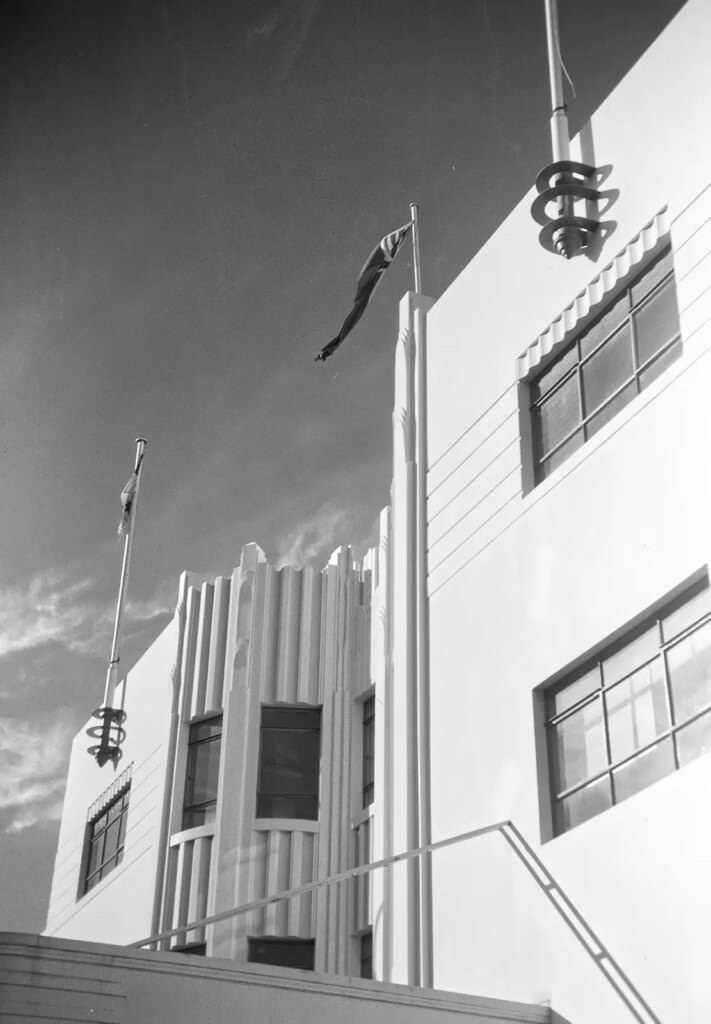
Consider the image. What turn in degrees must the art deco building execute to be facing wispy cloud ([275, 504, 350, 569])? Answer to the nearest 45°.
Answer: approximately 135° to its right

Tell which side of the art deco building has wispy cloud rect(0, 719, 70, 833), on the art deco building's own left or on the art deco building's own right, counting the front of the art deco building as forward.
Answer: on the art deco building's own right

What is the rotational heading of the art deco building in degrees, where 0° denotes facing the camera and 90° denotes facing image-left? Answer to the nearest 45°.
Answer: approximately 45°

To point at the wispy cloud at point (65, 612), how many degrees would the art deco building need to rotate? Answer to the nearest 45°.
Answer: approximately 90° to its right
